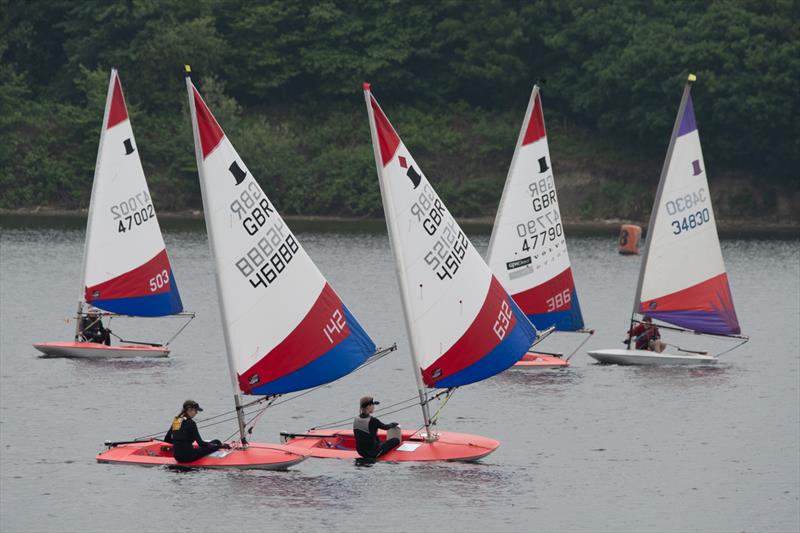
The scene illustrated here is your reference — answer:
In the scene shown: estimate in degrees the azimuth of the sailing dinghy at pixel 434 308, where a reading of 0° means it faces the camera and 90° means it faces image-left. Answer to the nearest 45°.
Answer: approximately 270°

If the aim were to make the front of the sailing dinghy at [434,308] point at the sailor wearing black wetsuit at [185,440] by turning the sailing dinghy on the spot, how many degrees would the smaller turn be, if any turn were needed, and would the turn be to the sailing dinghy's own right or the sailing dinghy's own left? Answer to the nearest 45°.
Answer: approximately 180°

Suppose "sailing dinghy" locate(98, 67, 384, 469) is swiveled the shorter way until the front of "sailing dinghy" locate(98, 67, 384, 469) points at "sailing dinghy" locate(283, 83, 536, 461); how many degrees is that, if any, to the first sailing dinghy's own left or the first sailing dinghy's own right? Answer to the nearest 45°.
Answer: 0° — it already faces it

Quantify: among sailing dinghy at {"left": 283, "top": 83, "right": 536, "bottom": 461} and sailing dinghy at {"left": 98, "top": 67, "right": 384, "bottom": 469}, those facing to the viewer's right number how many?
2

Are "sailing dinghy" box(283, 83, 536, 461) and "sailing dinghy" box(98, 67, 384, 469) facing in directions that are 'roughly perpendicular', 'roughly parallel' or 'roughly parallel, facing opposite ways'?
roughly parallel

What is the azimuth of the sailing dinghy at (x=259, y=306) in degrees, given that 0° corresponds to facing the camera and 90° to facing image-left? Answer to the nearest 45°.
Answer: approximately 270°
